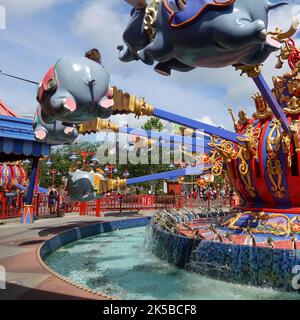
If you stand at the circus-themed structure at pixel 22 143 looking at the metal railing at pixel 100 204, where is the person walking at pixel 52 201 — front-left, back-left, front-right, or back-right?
front-left
